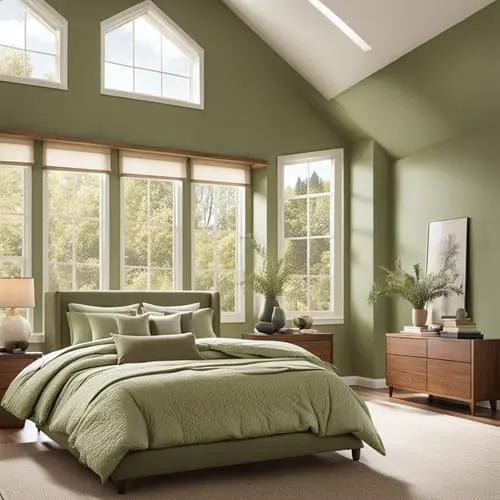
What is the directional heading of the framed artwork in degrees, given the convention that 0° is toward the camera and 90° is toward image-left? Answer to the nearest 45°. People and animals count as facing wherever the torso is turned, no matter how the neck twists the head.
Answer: approximately 45°

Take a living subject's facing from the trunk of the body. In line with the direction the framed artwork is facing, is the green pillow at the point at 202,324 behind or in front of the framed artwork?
in front

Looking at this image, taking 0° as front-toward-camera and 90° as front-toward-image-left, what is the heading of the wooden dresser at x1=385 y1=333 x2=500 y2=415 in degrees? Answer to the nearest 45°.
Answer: approximately 45°

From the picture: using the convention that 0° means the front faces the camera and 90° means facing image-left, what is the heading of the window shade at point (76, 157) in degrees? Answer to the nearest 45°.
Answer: approximately 315°

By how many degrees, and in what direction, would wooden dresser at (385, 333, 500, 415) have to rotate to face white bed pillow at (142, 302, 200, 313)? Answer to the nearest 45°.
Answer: approximately 45° to its right

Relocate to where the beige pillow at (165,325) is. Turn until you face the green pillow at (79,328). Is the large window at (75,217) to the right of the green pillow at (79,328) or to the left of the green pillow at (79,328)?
right

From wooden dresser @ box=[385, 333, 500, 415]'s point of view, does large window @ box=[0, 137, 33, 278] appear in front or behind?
in front

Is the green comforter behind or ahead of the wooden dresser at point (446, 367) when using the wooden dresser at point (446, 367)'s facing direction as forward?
ahead
